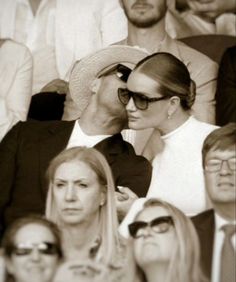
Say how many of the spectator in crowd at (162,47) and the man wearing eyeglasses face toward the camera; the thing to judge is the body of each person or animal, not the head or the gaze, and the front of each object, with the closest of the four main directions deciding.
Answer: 2

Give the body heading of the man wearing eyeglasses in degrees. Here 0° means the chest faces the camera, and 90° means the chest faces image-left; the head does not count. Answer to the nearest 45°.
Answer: approximately 0°

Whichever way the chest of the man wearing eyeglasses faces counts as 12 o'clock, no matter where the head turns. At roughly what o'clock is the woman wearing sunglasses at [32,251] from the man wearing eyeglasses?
The woman wearing sunglasses is roughly at 3 o'clock from the man wearing eyeglasses.

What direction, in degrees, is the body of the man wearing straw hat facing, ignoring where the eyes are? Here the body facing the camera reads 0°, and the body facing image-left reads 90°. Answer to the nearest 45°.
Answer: approximately 315°
